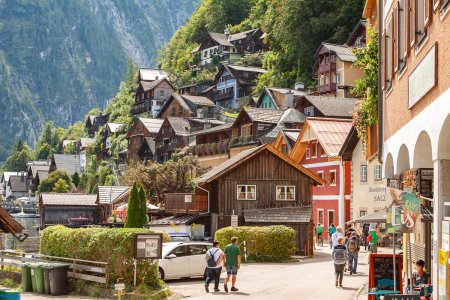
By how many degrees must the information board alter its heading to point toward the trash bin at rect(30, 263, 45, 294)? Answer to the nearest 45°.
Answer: approximately 135° to its right

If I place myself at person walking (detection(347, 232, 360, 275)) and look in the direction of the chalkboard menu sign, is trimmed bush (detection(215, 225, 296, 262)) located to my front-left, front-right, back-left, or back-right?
back-right

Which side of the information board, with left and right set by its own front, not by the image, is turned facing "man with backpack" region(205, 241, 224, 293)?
left

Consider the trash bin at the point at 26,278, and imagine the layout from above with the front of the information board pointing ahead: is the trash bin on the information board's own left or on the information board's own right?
on the information board's own right

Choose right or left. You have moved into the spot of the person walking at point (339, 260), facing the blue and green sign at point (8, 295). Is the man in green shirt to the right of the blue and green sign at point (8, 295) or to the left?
right

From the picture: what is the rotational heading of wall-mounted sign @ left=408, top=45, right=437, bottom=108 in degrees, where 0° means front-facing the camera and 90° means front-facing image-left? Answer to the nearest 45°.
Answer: approximately 45°

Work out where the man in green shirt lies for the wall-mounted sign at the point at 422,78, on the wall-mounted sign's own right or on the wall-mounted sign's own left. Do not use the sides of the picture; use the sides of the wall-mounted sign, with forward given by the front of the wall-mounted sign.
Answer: on the wall-mounted sign's own right

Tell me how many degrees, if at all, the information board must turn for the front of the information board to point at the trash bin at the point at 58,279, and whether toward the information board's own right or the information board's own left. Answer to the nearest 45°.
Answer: approximately 135° to the information board's own right
